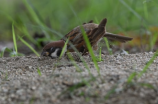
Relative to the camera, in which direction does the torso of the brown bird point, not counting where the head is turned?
to the viewer's left
